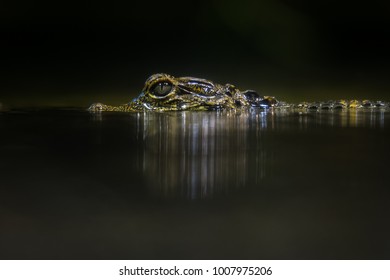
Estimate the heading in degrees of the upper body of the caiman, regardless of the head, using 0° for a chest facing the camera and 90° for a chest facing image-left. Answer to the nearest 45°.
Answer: approximately 90°
